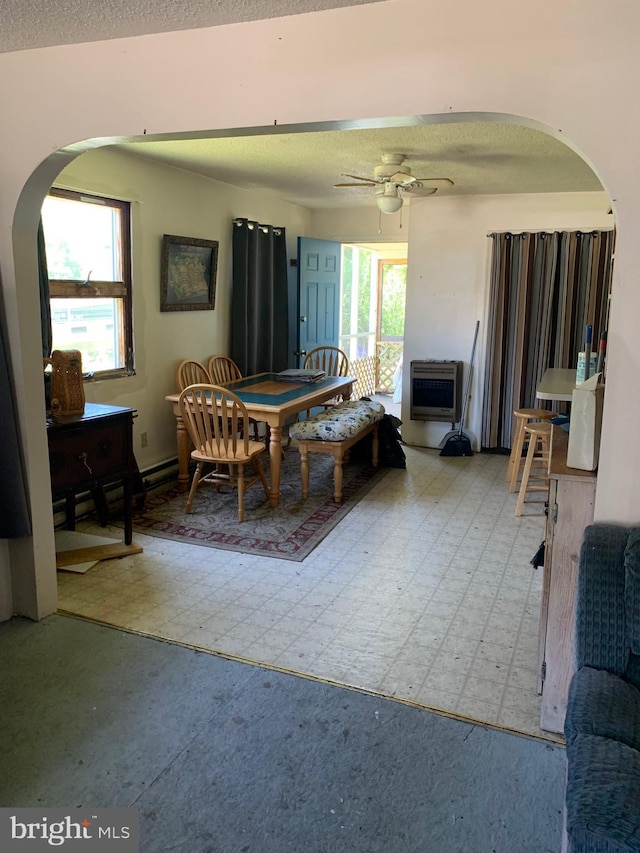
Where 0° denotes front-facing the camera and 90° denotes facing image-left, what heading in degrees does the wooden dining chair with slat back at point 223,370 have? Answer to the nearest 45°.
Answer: approximately 315°

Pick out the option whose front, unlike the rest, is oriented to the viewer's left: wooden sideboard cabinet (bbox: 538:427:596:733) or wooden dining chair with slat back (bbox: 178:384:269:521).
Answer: the wooden sideboard cabinet

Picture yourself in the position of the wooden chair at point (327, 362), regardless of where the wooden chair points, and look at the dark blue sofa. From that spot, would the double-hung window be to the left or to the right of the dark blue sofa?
right

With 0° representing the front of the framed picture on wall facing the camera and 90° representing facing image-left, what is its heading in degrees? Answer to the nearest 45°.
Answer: approximately 315°

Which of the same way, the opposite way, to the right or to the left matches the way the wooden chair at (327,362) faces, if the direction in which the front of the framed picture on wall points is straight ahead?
to the right

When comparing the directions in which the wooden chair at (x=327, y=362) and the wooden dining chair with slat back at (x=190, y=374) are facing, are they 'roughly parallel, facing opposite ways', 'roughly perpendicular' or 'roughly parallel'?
roughly perpendicular

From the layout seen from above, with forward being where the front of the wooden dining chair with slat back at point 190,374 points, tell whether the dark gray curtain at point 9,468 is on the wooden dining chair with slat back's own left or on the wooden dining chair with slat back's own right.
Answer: on the wooden dining chair with slat back's own right

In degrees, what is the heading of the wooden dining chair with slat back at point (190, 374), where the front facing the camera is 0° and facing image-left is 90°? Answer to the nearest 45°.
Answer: approximately 315°

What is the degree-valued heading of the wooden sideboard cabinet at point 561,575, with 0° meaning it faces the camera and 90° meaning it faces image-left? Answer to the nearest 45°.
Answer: approximately 90°
